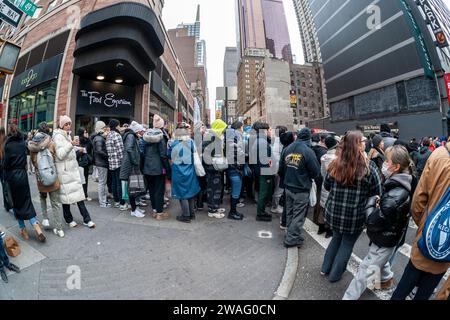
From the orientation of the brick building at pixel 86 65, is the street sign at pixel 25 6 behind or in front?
in front

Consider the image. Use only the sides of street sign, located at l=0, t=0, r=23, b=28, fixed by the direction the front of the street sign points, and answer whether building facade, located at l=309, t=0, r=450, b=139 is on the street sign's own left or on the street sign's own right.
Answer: on the street sign's own left

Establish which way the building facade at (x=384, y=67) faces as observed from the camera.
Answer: facing the viewer and to the left of the viewer

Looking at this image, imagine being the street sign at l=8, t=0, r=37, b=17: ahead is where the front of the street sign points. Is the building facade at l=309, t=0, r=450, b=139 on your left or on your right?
on your left

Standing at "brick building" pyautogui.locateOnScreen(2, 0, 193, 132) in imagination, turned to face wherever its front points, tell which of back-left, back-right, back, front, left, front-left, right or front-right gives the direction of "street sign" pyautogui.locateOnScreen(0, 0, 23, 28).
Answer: front

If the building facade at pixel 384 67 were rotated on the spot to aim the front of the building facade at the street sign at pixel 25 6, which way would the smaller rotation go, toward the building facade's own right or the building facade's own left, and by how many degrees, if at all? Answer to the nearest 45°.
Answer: approximately 45° to the building facade's own left

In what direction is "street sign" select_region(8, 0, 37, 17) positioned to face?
toward the camera

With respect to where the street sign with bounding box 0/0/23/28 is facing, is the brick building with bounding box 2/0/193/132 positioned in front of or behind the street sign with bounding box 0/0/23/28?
behind
